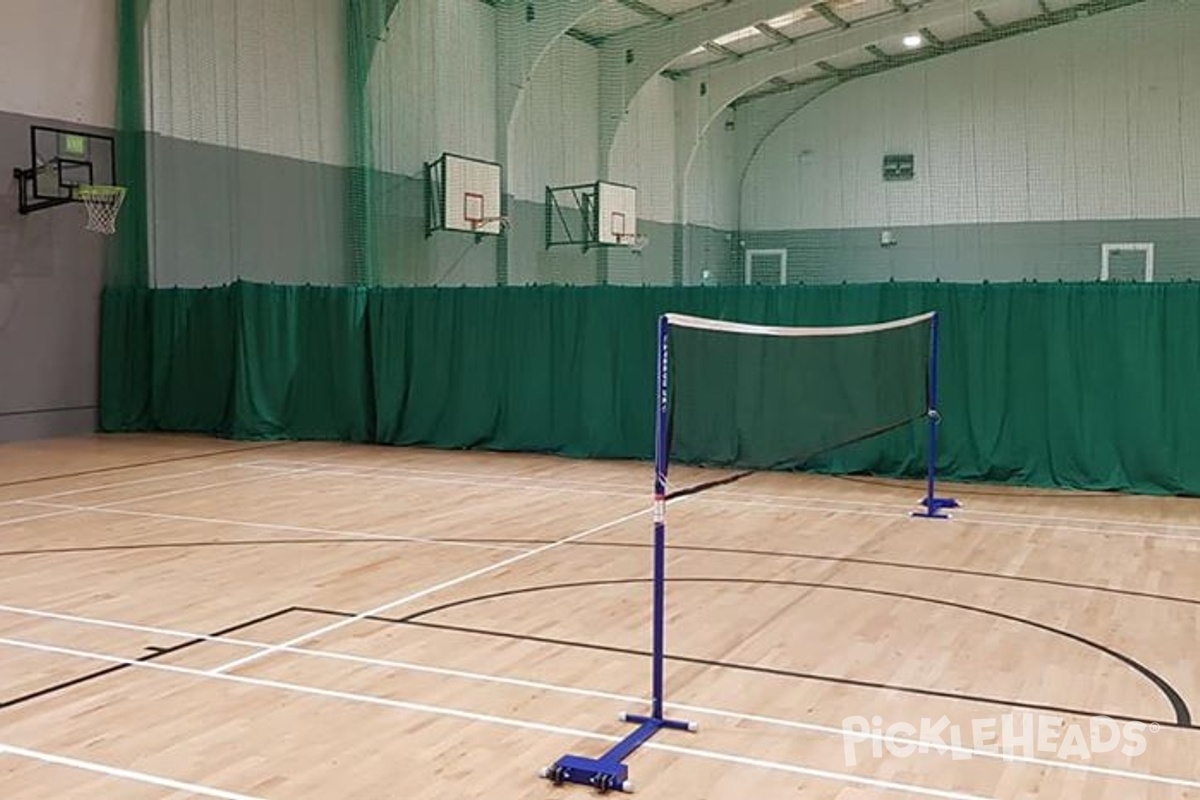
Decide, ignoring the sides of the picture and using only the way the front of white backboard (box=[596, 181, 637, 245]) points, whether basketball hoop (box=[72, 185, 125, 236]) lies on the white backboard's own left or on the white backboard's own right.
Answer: on the white backboard's own right

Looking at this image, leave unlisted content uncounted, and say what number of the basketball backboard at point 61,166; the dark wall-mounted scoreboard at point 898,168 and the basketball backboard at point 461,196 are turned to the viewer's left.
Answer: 0

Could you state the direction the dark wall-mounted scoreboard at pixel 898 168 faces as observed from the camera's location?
facing the viewer

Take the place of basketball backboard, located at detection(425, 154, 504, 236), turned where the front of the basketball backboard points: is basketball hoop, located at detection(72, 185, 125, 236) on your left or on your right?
on your right

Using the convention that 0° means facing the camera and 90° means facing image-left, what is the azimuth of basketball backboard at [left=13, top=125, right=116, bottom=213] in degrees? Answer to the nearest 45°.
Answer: approximately 315°

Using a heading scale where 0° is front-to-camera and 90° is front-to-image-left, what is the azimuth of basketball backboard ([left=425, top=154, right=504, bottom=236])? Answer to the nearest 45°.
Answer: approximately 315°

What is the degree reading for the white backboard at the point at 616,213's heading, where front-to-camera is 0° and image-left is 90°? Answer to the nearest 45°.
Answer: approximately 315°

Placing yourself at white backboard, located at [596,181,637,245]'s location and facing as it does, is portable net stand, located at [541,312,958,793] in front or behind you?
in front

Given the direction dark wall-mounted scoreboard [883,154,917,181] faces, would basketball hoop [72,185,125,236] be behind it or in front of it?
in front

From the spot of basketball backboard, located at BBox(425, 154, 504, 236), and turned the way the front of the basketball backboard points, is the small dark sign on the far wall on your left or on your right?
on your left

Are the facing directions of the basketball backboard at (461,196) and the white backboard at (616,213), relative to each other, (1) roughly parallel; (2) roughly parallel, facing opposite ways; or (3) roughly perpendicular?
roughly parallel

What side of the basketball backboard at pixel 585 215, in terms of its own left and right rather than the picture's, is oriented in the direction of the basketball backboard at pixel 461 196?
right
